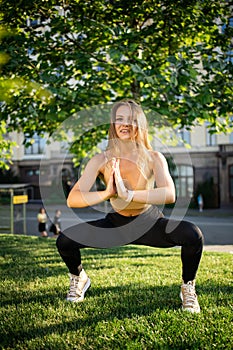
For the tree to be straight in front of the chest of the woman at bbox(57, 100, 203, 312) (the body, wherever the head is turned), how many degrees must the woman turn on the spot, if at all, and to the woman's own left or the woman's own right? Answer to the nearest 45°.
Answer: approximately 180°

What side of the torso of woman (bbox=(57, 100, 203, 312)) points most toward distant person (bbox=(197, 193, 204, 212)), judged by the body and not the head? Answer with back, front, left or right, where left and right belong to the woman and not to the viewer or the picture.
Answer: back

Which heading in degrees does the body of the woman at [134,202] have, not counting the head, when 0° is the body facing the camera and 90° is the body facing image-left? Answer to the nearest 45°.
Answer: approximately 0°
